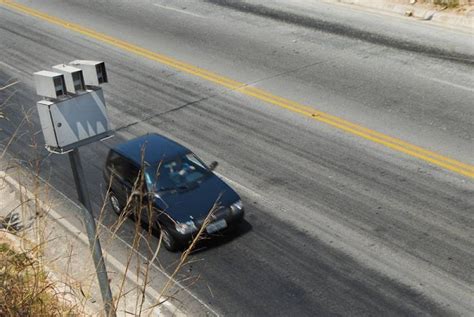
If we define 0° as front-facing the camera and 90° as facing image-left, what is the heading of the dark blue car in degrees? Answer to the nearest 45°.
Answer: approximately 315°

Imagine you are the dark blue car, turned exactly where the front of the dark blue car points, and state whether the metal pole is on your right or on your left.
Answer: on your right

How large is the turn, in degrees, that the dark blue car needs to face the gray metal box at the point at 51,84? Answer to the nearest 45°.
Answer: approximately 45° to its right

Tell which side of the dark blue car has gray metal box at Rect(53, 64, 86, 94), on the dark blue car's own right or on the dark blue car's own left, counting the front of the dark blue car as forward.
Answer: on the dark blue car's own right
